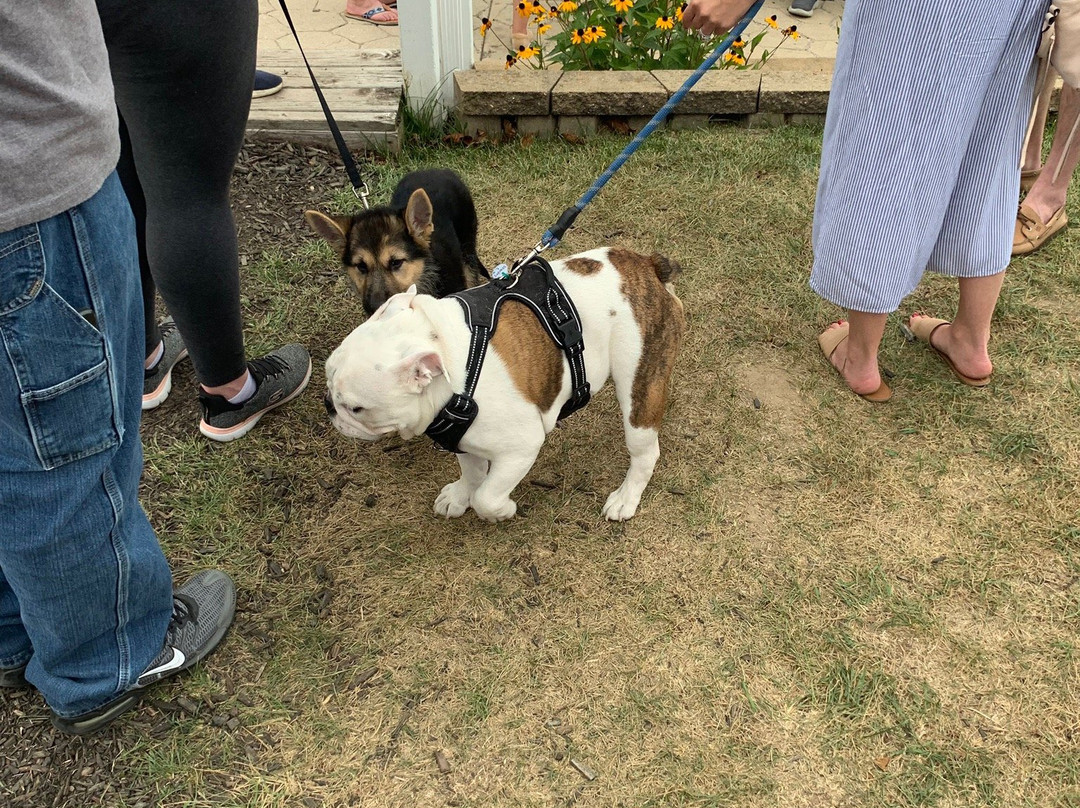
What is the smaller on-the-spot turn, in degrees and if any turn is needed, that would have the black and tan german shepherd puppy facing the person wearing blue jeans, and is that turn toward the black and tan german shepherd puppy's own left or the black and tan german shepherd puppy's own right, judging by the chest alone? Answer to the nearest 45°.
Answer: approximately 45° to the black and tan german shepherd puppy's own left

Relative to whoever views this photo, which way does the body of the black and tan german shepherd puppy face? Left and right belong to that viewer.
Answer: facing the viewer and to the left of the viewer

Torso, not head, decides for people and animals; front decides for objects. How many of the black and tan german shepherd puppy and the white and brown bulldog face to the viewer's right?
0

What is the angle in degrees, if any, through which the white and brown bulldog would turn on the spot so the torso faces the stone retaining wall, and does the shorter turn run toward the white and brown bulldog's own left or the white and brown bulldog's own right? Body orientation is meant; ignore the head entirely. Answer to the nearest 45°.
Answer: approximately 90° to the white and brown bulldog's own right

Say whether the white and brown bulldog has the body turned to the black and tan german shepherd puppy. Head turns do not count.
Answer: no

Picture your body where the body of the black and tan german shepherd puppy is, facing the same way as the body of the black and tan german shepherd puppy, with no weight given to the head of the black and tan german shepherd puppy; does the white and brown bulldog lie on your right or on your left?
on your left

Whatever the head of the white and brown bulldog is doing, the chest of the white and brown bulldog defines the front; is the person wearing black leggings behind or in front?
in front

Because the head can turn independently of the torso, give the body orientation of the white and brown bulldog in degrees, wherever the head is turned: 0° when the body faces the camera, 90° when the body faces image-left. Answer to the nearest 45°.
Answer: approximately 90°

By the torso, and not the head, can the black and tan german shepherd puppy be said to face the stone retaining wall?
no
